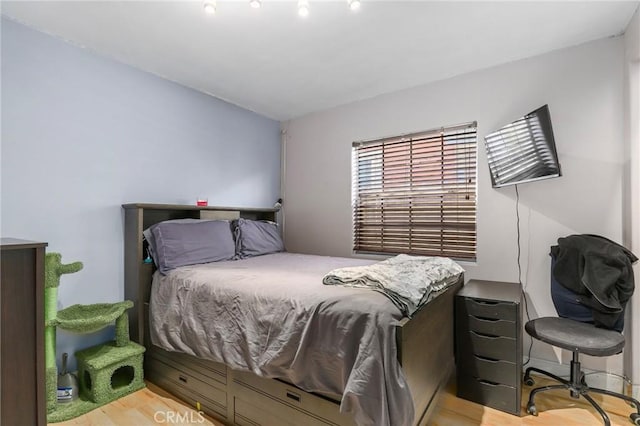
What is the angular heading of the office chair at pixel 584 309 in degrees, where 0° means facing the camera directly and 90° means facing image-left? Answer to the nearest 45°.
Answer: approximately 45°

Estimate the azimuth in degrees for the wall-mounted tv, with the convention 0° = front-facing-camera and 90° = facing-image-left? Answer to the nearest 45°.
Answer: approximately 45°

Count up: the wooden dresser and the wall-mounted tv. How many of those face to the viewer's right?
1

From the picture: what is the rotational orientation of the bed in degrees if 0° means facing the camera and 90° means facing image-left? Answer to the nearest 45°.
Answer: approximately 315°

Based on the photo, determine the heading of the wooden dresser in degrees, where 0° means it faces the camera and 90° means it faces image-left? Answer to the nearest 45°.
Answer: approximately 270°

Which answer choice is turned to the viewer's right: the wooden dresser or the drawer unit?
the wooden dresser
